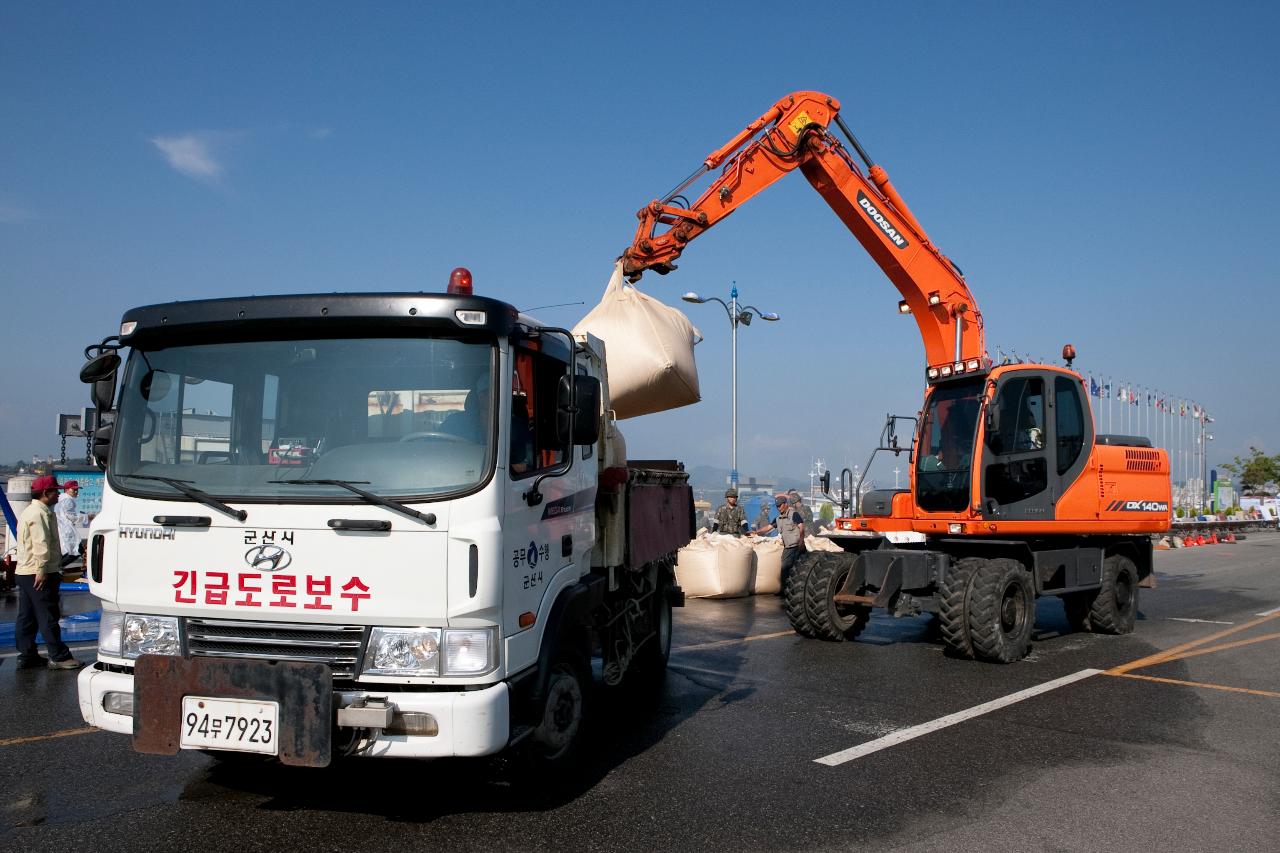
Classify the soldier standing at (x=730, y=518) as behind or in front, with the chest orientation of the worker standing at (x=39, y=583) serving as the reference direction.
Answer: in front

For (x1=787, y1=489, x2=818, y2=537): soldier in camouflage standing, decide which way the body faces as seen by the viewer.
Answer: to the viewer's left

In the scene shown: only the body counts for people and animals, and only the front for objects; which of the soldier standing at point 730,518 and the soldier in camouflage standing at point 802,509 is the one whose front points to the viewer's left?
the soldier in camouflage standing at point 802,509

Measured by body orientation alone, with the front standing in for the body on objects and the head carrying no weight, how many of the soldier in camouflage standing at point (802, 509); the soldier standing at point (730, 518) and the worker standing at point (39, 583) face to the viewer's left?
1

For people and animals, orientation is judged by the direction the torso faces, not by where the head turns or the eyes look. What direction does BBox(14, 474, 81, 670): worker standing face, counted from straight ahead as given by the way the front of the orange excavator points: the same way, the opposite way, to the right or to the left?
the opposite way

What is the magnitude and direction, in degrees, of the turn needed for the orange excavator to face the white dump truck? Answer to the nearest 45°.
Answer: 0° — it already faces it

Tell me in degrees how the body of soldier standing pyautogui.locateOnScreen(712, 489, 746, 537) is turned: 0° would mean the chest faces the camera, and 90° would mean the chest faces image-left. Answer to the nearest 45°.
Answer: approximately 0°

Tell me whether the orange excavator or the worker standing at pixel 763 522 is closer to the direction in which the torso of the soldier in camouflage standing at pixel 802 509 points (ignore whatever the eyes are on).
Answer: the worker standing

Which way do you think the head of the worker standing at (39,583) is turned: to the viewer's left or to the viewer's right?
to the viewer's right

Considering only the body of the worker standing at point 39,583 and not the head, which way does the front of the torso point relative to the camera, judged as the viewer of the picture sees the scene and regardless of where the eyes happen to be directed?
to the viewer's right

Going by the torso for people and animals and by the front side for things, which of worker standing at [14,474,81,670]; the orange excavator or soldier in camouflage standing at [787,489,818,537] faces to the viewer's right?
worker standing at [14,474,81,670]

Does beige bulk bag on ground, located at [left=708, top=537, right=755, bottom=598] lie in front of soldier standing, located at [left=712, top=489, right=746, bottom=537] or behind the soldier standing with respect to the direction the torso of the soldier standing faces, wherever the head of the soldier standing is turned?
in front

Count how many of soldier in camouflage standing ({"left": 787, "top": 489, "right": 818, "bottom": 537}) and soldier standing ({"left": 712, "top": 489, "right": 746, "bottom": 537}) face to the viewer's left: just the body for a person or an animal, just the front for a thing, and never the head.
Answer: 1
